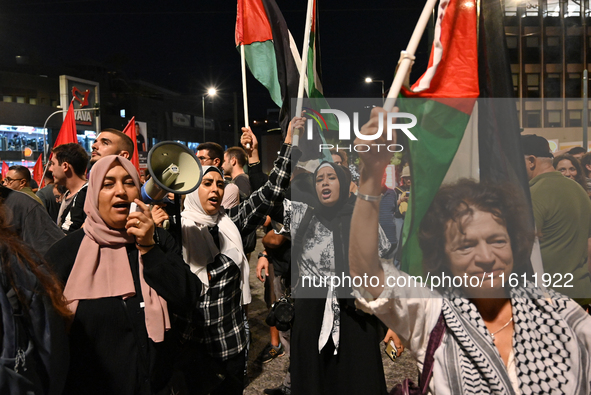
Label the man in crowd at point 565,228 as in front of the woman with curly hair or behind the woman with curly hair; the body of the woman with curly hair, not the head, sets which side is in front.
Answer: behind

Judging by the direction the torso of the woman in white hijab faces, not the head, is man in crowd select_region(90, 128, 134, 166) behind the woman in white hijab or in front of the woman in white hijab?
behind

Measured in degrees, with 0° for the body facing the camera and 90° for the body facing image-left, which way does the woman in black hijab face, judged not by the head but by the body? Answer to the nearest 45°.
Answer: approximately 0°

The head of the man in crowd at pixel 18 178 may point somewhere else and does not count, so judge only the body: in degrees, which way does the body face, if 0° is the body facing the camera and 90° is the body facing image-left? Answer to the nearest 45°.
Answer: approximately 45°

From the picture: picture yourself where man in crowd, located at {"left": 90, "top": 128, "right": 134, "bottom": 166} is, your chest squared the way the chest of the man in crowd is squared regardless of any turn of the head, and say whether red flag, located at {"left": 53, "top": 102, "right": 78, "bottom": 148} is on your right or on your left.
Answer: on your right
